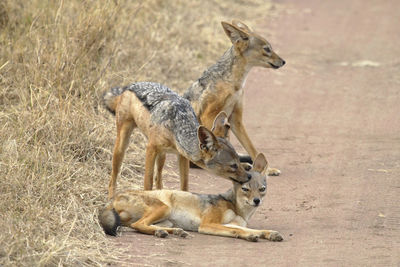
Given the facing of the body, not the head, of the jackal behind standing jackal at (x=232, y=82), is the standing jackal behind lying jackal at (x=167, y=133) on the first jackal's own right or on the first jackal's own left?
on the first jackal's own right

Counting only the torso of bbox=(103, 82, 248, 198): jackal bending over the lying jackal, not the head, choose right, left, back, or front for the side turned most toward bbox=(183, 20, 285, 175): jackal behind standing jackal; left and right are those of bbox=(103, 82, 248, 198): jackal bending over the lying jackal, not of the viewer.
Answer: left

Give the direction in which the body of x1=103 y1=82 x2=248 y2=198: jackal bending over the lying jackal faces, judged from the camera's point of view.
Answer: to the viewer's right

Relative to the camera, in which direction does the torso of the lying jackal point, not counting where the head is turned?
to the viewer's right

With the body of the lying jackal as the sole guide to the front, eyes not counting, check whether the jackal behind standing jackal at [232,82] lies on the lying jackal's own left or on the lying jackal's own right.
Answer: on the lying jackal's own left

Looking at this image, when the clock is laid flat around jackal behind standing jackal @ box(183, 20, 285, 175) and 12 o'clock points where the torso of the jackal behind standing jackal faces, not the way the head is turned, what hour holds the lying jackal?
The lying jackal is roughly at 3 o'clock from the jackal behind standing jackal.

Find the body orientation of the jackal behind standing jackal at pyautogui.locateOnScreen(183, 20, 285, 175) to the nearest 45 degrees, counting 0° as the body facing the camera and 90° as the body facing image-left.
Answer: approximately 270°
